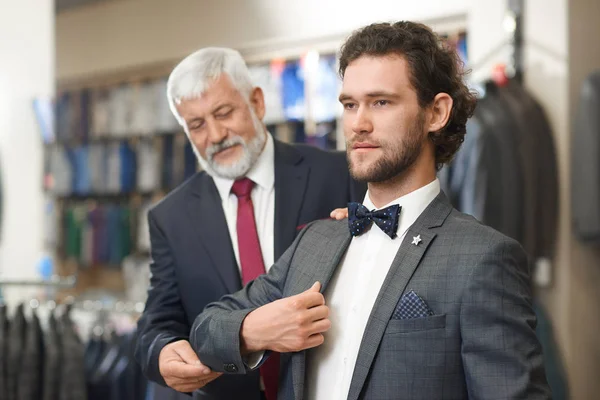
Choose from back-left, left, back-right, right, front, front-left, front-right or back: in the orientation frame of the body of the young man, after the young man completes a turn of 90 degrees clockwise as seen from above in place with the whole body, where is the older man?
front

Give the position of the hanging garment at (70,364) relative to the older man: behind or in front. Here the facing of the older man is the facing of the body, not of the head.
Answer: behind

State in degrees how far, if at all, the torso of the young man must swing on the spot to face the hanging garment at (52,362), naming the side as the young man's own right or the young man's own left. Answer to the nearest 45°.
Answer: approximately 90° to the young man's own right

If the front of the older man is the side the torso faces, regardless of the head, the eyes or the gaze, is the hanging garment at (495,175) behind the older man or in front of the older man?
behind

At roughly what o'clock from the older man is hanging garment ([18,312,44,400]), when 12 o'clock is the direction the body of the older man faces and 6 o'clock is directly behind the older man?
The hanging garment is roughly at 5 o'clock from the older man.

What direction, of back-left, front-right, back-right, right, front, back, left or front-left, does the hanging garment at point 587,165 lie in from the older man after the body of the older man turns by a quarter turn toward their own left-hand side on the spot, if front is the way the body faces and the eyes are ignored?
front-left

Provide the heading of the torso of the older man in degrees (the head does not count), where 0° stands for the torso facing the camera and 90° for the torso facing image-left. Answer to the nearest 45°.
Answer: approximately 0°

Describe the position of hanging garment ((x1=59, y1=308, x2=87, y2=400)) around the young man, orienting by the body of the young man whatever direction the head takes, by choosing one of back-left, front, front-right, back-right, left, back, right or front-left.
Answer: right

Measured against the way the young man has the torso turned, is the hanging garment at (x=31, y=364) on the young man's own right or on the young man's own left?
on the young man's own right

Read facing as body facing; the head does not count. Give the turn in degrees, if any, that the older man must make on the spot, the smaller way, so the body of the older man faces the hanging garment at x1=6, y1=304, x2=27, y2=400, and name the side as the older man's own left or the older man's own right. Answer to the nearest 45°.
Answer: approximately 135° to the older man's own right

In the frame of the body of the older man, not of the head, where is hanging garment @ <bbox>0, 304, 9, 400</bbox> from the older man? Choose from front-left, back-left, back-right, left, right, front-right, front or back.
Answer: back-right

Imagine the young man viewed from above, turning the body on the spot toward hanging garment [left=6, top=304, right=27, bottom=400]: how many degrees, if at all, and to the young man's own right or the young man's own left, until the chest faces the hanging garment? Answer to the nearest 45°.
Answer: approximately 90° to the young man's own right

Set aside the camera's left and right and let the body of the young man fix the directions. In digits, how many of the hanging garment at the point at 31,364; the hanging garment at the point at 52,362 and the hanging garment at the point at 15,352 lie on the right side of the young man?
3

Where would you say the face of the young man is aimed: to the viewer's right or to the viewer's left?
to the viewer's left
